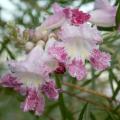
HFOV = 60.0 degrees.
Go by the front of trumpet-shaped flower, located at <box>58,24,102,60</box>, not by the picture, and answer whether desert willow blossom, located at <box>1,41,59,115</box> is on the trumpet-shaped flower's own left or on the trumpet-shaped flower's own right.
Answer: on the trumpet-shaped flower's own right

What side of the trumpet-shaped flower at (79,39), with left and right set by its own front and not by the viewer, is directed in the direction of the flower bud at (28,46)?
right

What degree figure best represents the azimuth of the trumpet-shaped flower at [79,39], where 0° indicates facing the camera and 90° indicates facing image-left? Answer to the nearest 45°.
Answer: approximately 0°
